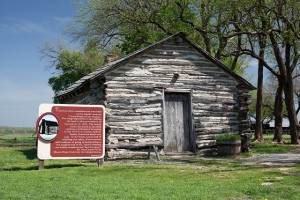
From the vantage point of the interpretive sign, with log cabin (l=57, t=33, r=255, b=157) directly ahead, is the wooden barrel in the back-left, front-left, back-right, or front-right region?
front-right

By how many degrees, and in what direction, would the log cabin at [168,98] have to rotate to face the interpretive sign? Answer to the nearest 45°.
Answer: approximately 45° to its right

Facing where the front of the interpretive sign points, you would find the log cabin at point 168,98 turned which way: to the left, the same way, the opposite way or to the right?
the same way

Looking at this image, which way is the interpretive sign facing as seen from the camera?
toward the camera

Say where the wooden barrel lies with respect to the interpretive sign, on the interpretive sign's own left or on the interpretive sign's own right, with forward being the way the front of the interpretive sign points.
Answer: on the interpretive sign's own left

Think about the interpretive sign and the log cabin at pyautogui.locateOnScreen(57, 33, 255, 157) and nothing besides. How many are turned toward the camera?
2

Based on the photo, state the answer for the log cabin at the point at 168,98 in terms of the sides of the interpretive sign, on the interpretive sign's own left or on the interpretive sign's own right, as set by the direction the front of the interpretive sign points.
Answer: on the interpretive sign's own left

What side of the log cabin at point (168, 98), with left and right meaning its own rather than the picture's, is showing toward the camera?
front
